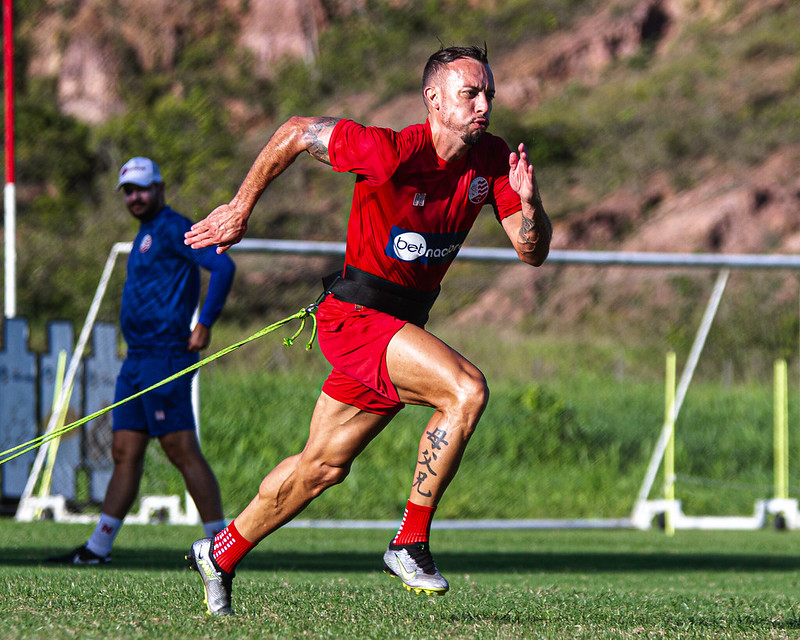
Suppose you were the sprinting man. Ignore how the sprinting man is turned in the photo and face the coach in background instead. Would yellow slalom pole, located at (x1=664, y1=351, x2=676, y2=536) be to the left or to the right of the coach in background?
right

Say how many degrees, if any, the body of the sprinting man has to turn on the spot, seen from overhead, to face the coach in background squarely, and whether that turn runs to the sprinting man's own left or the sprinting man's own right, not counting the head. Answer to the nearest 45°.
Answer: approximately 180°

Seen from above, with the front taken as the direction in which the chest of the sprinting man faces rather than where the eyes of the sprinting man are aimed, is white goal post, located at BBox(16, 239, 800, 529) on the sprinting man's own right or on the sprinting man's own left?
on the sprinting man's own left

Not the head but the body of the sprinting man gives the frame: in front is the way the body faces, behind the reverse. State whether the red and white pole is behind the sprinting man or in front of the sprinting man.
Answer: behind

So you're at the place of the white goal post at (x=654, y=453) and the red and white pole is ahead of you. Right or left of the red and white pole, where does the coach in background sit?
left

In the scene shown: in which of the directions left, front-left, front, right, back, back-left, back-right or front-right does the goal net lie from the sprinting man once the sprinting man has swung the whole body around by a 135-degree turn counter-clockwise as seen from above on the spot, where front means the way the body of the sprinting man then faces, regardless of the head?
front

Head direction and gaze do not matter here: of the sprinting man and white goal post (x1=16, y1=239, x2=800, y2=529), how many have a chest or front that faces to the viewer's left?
0

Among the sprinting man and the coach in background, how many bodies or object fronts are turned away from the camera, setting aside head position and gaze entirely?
0

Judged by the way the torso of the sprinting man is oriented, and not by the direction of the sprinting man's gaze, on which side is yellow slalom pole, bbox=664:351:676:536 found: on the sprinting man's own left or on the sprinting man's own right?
on the sprinting man's own left

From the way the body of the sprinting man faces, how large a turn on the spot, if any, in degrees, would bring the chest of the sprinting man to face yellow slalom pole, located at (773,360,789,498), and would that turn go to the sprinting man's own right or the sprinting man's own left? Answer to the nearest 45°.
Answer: approximately 90° to the sprinting man's own left

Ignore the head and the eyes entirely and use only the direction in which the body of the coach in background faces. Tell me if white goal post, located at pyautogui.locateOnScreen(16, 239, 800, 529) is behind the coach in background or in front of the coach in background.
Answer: behind

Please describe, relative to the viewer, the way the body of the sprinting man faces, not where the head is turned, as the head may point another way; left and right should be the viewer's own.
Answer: facing the viewer and to the right of the viewer
